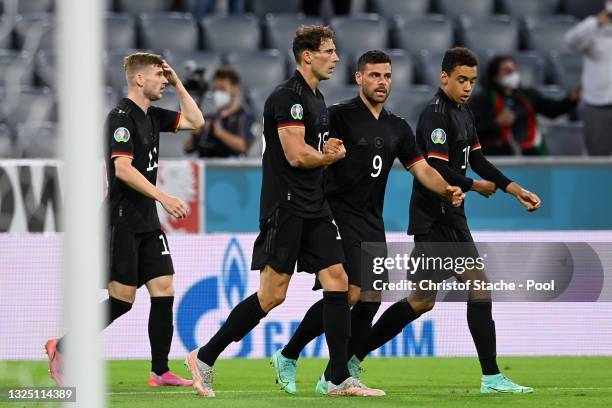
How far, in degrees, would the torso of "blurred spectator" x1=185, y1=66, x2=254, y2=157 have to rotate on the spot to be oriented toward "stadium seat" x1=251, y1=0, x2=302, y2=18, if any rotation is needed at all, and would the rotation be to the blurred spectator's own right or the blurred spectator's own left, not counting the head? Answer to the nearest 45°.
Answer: approximately 135° to the blurred spectator's own right

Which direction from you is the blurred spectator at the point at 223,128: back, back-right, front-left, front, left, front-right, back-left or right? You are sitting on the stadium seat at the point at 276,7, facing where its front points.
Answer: front

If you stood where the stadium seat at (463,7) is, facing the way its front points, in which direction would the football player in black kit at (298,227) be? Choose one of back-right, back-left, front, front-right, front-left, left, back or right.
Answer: front

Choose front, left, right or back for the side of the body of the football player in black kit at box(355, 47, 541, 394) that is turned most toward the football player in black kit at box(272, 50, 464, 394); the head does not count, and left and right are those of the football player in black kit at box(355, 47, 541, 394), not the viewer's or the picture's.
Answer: right

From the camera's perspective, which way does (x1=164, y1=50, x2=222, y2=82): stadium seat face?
toward the camera

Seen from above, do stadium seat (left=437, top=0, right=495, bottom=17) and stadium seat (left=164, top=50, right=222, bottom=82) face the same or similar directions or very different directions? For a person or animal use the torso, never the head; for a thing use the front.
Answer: same or similar directions

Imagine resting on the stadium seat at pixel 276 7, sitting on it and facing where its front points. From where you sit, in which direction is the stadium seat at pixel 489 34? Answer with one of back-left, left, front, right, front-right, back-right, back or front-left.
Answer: left

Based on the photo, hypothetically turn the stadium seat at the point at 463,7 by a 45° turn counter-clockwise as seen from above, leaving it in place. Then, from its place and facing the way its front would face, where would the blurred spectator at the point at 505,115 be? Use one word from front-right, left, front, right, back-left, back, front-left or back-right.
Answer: front-right

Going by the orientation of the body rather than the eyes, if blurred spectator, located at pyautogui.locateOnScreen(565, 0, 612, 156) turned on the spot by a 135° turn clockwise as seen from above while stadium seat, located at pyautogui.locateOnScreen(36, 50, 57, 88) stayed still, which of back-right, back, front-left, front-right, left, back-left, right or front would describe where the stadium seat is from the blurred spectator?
front-left

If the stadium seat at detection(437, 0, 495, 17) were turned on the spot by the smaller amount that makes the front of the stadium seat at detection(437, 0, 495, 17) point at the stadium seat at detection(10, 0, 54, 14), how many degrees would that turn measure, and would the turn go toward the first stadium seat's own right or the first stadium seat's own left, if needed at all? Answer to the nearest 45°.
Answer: approximately 90° to the first stadium seat's own right

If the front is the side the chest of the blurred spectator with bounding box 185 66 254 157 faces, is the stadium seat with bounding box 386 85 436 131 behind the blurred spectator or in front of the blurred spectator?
behind

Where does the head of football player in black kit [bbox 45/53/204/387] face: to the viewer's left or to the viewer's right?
to the viewer's right

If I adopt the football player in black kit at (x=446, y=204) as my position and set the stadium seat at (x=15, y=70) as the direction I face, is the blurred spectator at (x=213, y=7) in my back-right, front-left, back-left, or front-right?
front-right

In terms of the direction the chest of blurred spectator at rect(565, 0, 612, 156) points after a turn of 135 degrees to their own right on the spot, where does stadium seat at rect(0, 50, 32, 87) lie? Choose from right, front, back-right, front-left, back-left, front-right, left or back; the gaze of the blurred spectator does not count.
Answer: front-left

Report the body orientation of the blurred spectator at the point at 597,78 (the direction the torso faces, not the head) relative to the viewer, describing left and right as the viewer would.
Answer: facing the viewer

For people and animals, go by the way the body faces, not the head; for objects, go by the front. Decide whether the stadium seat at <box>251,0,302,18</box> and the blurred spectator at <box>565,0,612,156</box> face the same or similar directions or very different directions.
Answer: same or similar directions

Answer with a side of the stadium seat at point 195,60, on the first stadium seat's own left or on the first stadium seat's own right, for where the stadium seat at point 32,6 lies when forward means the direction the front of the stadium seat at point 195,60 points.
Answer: on the first stadium seat's own right

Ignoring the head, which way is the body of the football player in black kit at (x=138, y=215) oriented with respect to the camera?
to the viewer's right

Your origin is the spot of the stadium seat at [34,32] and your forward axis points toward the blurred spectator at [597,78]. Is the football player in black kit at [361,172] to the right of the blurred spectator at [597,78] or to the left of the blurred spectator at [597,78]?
right

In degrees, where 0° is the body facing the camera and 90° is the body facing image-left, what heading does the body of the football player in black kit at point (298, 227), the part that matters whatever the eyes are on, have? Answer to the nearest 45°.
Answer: approximately 270°
